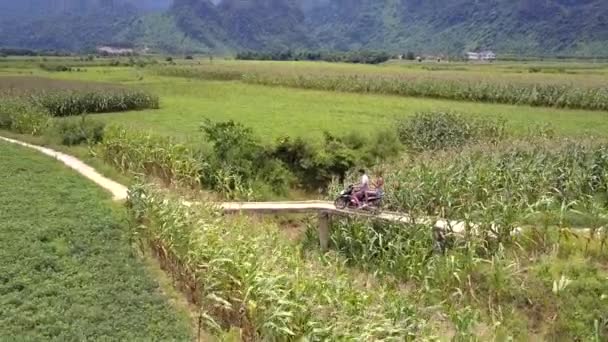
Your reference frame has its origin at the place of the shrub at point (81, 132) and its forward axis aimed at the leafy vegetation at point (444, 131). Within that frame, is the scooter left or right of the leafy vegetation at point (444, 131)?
right

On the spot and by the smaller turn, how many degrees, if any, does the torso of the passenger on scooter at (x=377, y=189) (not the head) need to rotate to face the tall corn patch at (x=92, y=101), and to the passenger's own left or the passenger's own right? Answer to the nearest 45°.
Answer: approximately 45° to the passenger's own right

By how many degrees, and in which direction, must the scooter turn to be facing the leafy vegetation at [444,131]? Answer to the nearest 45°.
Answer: approximately 90° to its right

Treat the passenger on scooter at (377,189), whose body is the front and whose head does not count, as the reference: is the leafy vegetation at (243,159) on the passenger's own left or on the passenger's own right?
on the passenger's own right

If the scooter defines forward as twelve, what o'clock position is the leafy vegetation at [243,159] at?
The leafy vegetation is roughly at 2 o'clock from the scooter.

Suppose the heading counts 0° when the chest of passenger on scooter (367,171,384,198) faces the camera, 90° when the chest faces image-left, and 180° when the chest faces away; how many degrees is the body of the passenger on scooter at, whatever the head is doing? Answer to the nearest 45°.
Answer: approximately 90°

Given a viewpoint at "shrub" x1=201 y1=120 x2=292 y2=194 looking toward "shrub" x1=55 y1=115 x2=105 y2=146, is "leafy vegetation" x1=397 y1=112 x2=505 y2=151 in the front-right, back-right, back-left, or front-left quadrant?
back-right

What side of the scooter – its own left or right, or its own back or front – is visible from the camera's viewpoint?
left

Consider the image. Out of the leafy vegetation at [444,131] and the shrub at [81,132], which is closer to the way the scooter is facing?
the shrub
